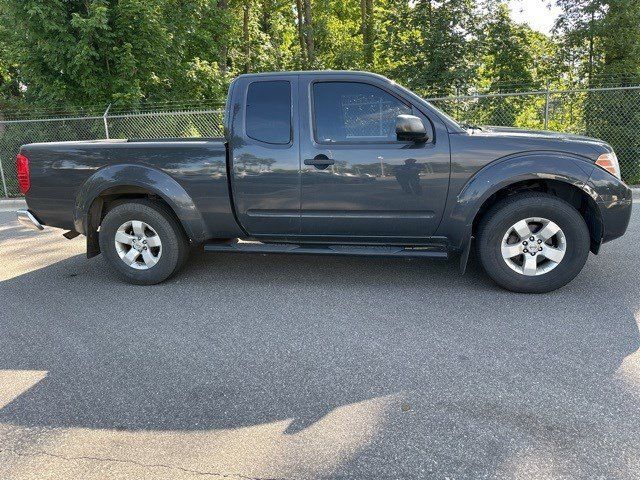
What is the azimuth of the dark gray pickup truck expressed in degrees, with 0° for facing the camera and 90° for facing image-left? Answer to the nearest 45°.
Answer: approximately 270°

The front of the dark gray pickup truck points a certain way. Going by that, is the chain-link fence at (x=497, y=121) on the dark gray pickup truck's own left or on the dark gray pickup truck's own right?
on the dark gray pickup truck's own left
